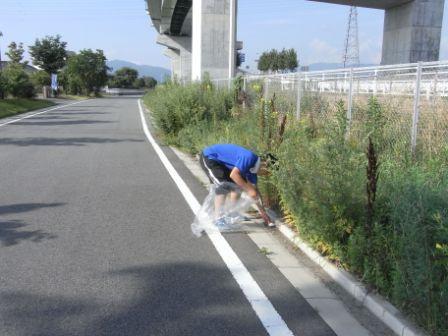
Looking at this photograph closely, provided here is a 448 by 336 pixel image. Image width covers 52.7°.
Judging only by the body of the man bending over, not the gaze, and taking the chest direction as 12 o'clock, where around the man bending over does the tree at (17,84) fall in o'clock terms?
The tree is roughly at 8 o'clock from the man bending over.

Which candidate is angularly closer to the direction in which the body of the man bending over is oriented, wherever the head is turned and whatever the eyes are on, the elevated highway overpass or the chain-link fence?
the chain-link fence

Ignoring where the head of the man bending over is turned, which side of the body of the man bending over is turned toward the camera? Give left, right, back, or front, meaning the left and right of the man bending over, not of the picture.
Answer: right

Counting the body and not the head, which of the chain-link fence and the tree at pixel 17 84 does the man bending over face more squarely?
the chain-link fence

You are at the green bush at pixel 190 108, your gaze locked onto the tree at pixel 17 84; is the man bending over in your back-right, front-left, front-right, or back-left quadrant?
back-left

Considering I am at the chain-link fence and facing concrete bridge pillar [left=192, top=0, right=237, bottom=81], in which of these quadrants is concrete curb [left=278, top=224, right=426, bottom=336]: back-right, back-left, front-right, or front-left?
back-left

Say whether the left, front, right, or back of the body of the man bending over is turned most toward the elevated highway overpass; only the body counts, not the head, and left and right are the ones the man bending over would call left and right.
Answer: left

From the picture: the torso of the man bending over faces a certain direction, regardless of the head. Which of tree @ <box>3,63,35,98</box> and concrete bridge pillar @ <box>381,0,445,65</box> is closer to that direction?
the concrete bridge pillar

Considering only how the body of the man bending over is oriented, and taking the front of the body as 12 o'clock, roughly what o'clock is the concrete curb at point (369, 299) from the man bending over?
The concrete curb is roughly at 2 o'clock from the man bending over.

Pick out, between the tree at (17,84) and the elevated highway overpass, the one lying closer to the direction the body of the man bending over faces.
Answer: the elevated highway overpass

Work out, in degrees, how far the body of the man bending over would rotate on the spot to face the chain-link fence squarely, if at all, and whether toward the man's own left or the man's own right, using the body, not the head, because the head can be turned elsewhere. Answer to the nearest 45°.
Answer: approximately 45° to the man's own left

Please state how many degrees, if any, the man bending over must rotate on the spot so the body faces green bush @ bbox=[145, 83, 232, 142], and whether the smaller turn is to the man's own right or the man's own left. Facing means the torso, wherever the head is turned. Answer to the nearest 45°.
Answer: approximately 90° to the man's own left
